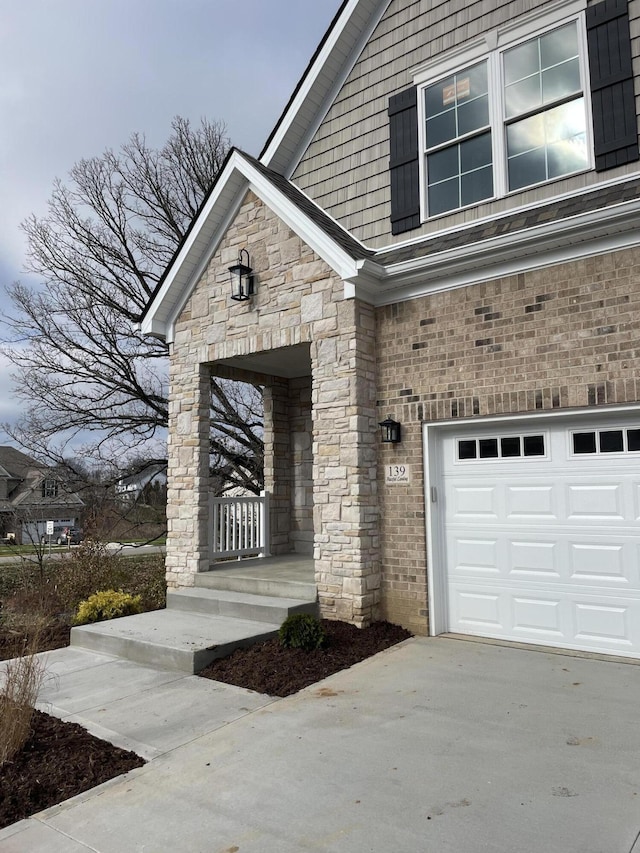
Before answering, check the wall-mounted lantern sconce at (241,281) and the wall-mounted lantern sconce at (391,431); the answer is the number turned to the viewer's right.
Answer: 0

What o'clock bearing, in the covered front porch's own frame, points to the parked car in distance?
The parked car in distance is roughly at 3 o'clock from the covered front porch.

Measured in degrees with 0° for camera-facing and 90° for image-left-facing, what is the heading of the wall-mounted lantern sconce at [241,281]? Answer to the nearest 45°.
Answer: approximately 45°

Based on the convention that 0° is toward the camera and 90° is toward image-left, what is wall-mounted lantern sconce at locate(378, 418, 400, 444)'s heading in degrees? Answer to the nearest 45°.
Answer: approximately 45°

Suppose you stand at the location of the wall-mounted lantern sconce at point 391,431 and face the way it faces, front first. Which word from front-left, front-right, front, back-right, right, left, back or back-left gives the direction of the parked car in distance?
right

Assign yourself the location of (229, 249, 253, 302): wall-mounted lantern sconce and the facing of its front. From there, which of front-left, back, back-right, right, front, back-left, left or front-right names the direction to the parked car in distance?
right

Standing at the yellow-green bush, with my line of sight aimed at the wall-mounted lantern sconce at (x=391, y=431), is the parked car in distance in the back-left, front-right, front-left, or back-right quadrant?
back-left

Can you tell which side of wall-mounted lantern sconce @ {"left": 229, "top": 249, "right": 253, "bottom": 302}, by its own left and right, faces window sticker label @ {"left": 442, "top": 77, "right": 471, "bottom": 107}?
left
